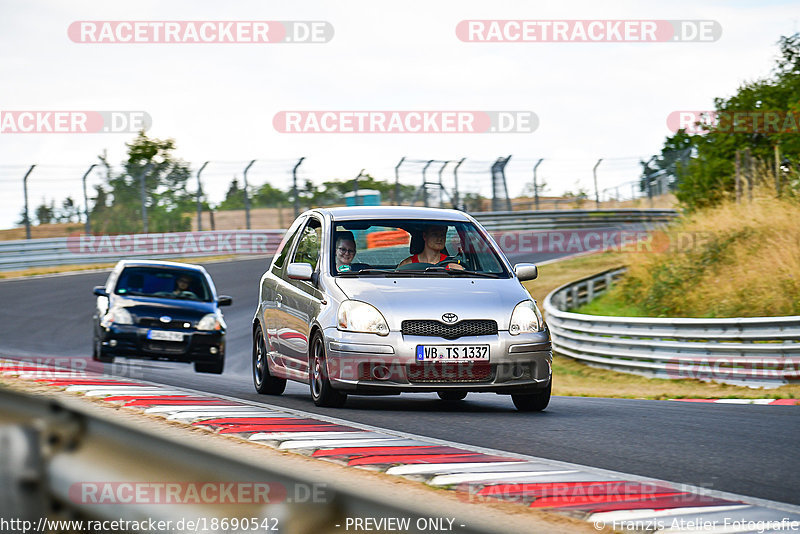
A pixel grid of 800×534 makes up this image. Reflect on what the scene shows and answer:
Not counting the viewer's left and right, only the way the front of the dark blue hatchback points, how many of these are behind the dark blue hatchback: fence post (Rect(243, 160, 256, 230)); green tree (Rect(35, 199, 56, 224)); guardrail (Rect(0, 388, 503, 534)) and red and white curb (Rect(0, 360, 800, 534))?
2

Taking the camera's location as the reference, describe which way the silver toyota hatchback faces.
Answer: facing the viewer and to the right of the viewer

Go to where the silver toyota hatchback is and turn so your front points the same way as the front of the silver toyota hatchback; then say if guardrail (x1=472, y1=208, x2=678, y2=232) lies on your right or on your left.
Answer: on your left

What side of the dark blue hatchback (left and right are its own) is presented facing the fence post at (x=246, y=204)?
back

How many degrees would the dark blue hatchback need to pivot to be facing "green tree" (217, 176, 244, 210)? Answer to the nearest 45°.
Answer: approximately 180°

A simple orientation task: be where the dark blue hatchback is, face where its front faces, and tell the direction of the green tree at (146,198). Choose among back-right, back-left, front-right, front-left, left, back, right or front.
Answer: back

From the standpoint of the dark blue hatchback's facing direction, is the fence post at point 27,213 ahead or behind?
behind

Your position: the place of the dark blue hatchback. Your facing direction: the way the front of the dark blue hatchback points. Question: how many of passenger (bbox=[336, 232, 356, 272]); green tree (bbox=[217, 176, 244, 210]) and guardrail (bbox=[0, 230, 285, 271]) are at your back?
2

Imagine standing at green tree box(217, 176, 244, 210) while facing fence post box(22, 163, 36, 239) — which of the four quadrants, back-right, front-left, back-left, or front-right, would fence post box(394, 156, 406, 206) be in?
back-left

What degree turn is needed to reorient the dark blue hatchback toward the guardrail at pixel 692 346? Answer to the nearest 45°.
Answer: approximately 90° to its left

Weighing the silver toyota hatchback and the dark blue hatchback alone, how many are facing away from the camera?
0

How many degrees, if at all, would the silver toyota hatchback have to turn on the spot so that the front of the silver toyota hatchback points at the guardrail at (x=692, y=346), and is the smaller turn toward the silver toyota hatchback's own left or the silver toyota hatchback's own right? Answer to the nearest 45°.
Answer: approximately 90° to the silver toyota hatchback's own left

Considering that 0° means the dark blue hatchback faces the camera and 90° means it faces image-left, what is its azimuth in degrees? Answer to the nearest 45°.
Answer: approximately 0°
